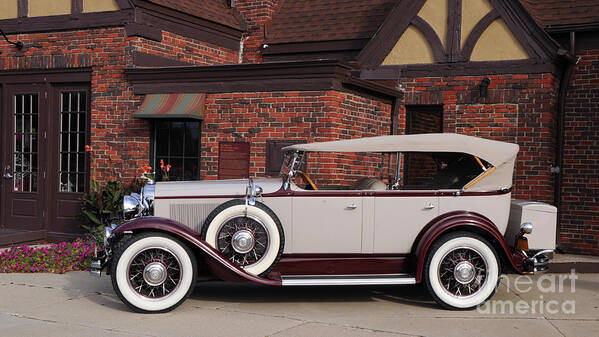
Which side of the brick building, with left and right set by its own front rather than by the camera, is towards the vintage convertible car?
front

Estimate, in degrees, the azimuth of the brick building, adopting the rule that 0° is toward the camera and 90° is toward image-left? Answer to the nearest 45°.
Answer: approximately 0°

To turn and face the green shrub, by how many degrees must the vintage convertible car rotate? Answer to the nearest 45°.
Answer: approximately 45° to its right

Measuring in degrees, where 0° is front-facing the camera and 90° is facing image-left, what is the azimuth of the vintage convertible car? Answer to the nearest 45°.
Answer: approximately 90°

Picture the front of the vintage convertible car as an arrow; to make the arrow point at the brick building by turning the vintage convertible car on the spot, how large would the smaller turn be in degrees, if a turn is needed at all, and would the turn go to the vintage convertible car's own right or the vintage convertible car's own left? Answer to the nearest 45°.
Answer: approximately 90° to the vintage convertible car's own right

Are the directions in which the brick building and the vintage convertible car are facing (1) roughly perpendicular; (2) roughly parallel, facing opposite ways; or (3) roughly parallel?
roughly perpendicular
